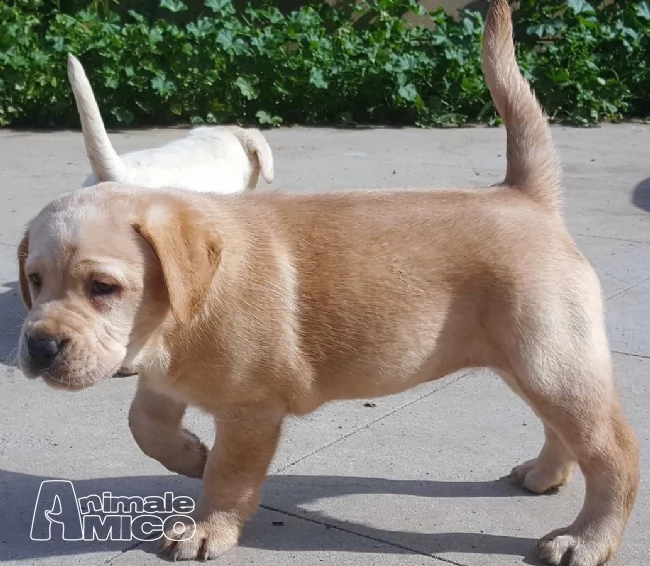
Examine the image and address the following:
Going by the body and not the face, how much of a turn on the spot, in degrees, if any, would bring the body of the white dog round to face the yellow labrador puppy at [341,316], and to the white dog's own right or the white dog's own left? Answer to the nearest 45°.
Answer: approximately 90° to the white dog's own right

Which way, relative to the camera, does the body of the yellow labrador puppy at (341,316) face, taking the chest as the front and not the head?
to the viewer's left

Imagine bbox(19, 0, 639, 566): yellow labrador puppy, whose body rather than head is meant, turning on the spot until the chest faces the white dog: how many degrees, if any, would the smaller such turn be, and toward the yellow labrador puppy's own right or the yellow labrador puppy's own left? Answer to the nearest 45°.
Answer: approximately 90° to the yellow labrador puppy's own right

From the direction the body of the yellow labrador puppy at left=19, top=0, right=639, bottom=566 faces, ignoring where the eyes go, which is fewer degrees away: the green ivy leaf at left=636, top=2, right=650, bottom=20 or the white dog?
the white dog

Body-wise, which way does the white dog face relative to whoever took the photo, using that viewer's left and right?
facing to the right of the viewer

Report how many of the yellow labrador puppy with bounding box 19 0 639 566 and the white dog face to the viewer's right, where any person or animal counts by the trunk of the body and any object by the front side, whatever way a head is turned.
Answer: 1

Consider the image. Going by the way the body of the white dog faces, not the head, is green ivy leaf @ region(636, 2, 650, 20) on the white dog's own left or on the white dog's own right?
on the white dog's own left

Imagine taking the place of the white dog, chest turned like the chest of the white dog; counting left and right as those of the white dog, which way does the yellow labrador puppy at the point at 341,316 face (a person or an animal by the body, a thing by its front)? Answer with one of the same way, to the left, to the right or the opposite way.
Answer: the opposite way

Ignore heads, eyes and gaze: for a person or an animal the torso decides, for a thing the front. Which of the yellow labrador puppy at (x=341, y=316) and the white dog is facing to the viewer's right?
the white dog
